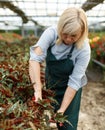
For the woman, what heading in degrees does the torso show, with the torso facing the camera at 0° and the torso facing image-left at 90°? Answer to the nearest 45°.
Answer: approximately 45°
